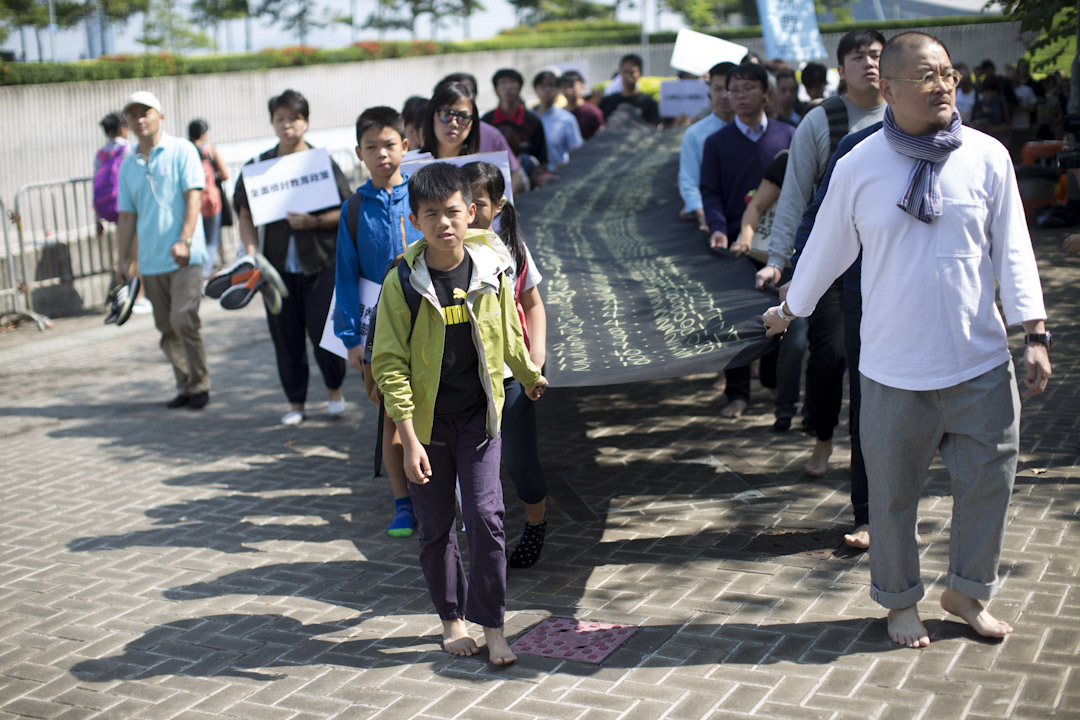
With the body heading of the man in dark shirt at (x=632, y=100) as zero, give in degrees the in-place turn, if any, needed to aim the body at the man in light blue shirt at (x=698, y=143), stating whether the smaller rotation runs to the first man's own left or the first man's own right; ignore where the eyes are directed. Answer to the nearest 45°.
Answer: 0° — they already face them

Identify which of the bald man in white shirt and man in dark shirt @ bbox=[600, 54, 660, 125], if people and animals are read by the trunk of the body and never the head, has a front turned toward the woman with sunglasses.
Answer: the man in dark shirt

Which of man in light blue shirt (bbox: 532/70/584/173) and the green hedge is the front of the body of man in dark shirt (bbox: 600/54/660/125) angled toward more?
the man in light blue shirt

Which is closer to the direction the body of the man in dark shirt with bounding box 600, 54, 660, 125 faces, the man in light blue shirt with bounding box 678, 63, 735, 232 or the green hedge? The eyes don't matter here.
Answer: the man in light blue shirt

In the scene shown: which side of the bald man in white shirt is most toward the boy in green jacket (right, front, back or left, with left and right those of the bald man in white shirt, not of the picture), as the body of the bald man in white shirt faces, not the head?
right
